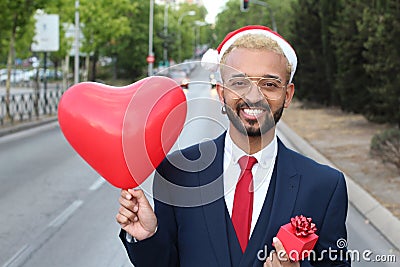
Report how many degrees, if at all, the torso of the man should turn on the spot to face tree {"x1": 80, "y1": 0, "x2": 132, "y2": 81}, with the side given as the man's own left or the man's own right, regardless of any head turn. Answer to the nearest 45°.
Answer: approximately 180°

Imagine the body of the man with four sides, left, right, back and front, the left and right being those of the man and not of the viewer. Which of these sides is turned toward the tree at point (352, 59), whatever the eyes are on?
back

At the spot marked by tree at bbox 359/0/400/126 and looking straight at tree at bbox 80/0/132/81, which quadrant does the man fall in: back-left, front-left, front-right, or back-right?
back-left

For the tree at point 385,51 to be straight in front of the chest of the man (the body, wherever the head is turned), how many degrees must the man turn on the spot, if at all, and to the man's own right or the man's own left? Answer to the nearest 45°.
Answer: approximately 180°

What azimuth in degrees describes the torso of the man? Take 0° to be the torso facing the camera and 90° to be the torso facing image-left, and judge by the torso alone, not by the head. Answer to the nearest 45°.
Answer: approximately 0°
